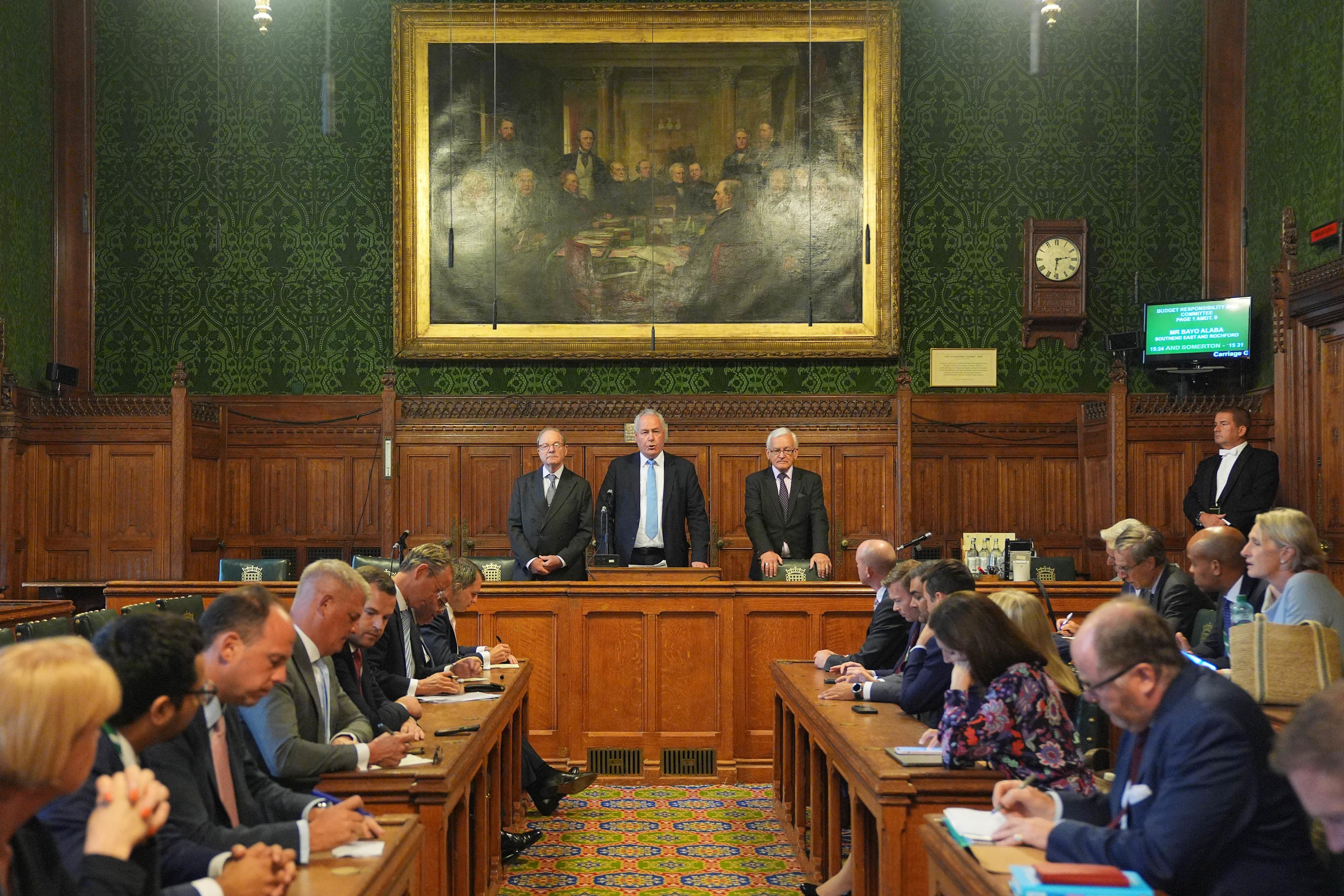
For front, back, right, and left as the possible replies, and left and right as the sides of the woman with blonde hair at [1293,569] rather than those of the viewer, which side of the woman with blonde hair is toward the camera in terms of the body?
left

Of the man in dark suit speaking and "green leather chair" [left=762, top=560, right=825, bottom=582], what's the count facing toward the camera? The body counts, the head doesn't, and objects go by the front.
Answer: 2

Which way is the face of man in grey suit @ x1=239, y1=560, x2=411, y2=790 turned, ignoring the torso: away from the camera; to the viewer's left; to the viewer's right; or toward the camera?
to the viewer's right

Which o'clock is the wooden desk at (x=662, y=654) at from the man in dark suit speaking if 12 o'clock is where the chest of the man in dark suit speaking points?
The wooden desk is roughly at 12 o'clock from the man in dark suit speaking.

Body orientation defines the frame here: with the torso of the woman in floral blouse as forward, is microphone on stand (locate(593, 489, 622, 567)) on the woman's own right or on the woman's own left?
on the woman's own right

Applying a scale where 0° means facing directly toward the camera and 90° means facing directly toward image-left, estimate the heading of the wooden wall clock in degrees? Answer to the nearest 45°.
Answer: approximately 0°

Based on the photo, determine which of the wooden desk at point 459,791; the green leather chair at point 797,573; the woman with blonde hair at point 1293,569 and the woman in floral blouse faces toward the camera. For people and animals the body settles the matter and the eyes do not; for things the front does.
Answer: the green leather chair

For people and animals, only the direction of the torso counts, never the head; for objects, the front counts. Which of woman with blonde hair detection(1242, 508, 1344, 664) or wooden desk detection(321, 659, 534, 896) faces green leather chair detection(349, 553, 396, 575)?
the woman with blonde hair

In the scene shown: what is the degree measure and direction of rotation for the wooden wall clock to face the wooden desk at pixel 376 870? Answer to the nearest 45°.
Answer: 0° — it already faces it

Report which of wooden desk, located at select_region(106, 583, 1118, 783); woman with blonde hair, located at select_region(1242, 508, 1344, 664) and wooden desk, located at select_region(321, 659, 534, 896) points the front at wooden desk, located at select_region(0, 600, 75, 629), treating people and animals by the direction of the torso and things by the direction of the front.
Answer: the woman with blonde hair
